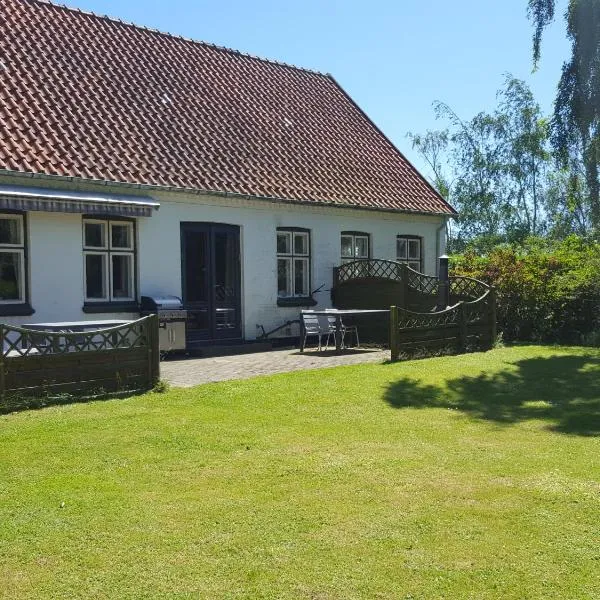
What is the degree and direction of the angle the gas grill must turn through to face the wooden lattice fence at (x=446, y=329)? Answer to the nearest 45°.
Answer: approximately 90° to its left

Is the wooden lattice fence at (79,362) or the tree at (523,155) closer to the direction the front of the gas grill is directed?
the wooden lattice fence

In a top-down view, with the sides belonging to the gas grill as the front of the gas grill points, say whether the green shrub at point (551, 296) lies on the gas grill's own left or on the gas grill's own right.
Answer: on the gas grill's own left

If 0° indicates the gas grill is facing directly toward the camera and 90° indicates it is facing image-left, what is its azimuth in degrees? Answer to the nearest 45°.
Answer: approximately 0°

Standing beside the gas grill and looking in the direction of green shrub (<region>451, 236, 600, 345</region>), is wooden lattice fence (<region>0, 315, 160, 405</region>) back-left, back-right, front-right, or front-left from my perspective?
back-right

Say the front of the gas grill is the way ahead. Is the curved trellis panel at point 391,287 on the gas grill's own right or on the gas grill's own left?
on the gas grill's own left

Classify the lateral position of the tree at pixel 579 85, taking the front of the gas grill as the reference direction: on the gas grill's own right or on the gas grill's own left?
on the gas grill's own left

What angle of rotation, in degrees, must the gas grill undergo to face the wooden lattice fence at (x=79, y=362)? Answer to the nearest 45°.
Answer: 0° — it already faces it

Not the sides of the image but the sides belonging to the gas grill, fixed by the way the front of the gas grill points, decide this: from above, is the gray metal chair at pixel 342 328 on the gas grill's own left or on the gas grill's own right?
on the gas grill's own left

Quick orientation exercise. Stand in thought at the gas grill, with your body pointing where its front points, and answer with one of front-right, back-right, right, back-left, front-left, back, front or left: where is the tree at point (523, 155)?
back-left
